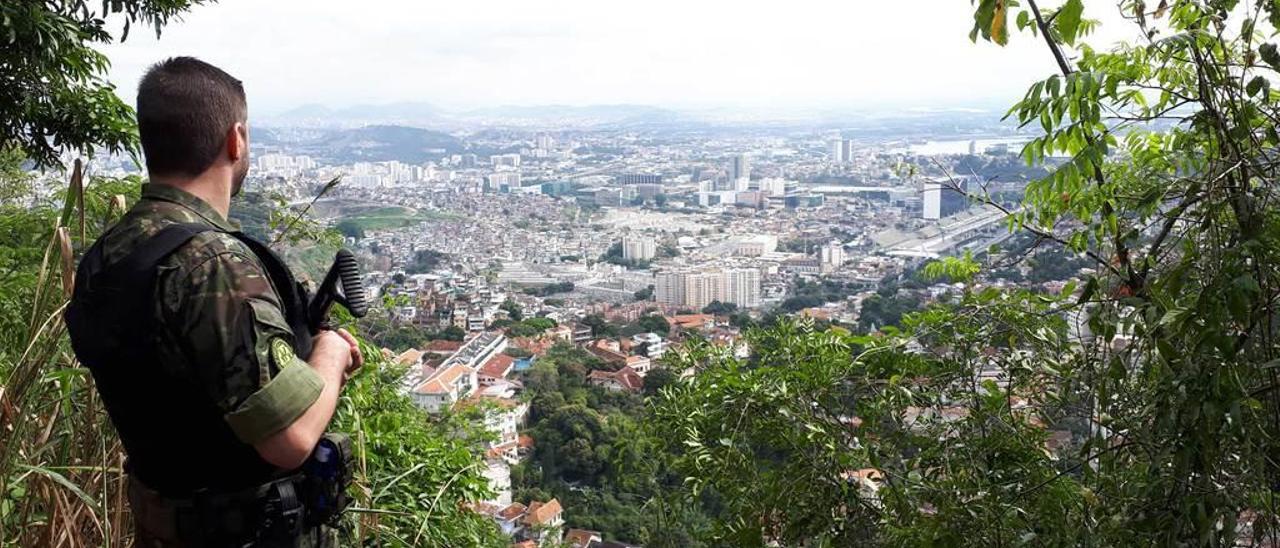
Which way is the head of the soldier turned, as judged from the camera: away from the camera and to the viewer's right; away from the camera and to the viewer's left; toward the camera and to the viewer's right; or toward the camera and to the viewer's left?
away from the camera and to the viewer's right

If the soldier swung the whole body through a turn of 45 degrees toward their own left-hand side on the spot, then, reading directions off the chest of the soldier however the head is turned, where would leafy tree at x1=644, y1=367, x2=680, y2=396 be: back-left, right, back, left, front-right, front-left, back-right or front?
front-right

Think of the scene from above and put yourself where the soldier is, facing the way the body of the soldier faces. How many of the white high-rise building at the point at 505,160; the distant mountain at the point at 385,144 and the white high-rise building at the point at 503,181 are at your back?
0

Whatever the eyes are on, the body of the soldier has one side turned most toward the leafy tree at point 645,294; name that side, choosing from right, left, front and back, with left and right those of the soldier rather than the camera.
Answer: front

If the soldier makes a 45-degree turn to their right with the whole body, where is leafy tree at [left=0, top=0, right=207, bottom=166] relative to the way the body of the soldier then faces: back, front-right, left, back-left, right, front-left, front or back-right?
left

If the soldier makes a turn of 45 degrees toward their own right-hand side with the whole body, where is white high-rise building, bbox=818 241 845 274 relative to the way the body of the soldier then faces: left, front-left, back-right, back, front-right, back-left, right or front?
front-left

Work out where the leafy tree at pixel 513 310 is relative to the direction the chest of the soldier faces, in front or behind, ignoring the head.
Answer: in front

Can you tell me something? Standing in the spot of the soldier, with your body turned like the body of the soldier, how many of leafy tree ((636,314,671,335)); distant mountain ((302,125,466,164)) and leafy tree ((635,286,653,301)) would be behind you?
0

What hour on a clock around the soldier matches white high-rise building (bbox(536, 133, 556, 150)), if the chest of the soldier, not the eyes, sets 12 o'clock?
The white high-rise building is roughly at 11 o'clock from the soldier.

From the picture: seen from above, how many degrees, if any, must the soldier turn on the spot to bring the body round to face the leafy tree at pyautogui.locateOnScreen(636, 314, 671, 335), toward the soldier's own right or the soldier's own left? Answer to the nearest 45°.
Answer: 0° — they already face it

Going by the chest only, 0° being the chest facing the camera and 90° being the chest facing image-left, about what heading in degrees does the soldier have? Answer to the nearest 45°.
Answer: approximately 225°

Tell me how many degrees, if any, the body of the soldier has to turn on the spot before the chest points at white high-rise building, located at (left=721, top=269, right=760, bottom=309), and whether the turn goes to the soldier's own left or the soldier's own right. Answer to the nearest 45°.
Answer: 0° — they already face it

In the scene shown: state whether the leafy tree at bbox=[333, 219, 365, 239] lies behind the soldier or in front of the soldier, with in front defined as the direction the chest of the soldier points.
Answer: in front

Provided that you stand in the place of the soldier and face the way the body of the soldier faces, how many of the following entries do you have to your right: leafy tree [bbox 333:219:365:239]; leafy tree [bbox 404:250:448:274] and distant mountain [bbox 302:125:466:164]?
0
